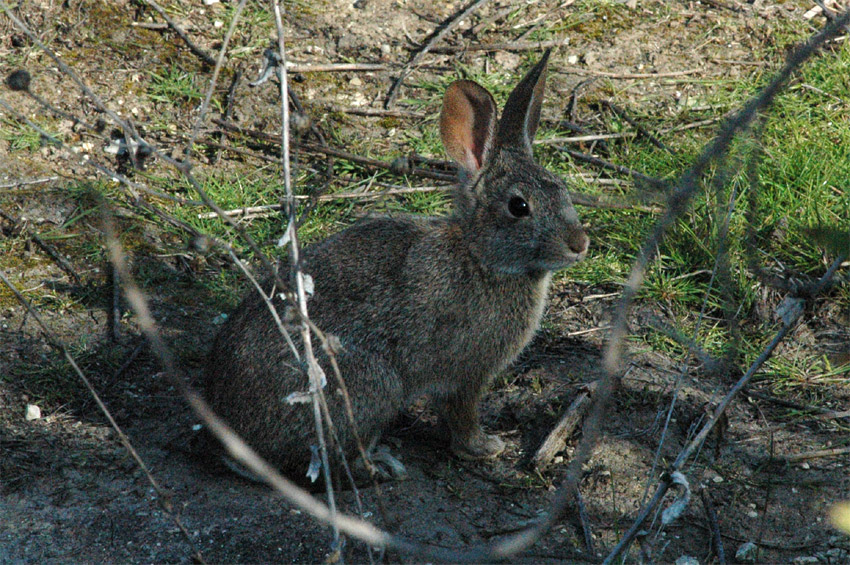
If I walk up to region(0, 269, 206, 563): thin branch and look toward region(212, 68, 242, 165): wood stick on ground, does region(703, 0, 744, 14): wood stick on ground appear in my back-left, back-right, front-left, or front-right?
front-right

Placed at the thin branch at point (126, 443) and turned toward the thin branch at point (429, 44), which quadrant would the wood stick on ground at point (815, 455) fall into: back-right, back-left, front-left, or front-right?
front-right

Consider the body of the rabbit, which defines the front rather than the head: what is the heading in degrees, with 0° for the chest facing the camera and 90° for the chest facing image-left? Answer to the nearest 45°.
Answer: approximately 270°

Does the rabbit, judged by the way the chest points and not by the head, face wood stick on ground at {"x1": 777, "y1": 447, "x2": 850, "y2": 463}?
yes

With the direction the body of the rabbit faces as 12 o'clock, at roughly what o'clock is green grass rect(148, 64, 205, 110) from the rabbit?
The green grass is roughly at 8 o'clock from the rabbit.

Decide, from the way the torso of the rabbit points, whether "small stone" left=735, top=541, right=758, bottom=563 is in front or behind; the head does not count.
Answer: in front

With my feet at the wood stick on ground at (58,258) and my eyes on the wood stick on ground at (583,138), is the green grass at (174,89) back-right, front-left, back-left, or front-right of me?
front-left

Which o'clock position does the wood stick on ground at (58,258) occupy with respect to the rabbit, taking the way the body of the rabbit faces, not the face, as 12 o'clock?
The wood stick on ground is roughly at 7 o'clock from the rabbit.

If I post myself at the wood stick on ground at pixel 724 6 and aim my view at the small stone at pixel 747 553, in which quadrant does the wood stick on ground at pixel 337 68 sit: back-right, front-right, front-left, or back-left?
front-right

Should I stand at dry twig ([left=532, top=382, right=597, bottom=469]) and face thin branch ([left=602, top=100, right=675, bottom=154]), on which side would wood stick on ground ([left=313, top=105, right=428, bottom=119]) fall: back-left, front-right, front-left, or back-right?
front-left

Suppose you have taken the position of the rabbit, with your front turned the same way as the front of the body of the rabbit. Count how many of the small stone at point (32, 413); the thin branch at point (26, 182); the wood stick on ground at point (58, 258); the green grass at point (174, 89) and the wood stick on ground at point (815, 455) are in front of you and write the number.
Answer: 1

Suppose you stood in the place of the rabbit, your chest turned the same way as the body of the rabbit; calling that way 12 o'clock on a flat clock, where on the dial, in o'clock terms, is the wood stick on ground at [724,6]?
The wood stick on ground is roughly at 10 o'clock from the rabbit.

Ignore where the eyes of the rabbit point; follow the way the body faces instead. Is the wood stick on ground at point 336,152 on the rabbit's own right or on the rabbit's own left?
on the rabbit's own left
